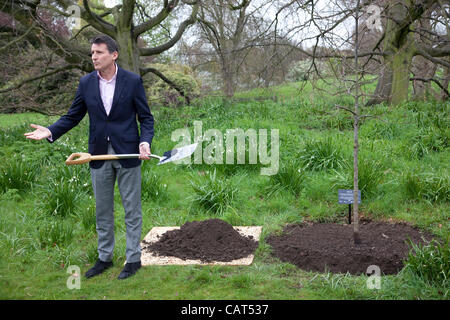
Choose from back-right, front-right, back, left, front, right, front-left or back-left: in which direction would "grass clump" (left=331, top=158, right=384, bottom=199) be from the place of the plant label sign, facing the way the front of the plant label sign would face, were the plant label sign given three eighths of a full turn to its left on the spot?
front-left

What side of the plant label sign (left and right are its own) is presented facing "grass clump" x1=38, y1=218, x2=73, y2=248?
right

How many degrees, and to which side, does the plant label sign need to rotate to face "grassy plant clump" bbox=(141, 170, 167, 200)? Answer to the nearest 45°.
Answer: approximately 90° to its right

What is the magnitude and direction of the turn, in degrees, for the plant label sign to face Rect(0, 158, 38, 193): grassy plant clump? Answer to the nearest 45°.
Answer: approximately 90° to its right

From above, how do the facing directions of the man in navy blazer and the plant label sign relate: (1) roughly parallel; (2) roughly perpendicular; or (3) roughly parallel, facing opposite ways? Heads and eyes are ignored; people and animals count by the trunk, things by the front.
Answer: roughly parallel

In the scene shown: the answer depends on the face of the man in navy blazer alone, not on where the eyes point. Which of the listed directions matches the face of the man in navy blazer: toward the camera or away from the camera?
toward the camera

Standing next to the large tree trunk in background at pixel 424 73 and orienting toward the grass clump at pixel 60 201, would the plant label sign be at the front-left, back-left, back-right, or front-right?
front-left

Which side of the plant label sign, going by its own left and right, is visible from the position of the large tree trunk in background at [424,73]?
back

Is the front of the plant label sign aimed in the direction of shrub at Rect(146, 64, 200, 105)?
no

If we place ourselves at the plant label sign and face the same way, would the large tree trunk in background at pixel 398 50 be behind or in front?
behind

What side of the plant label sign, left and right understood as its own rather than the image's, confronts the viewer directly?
front

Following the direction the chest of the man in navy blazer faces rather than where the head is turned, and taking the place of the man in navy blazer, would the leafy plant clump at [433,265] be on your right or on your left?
on your left

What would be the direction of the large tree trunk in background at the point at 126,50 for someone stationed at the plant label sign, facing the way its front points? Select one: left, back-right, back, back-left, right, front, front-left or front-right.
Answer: back-right

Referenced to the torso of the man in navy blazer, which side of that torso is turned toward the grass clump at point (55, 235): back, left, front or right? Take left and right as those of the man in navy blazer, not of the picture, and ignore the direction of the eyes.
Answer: right

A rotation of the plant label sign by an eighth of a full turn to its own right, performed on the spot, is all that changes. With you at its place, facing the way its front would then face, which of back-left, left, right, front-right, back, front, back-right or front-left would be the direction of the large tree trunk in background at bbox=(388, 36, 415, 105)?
back-right

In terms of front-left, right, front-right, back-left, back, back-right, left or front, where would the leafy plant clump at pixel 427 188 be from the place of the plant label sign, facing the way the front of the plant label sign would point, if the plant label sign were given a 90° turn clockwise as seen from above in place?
back-right

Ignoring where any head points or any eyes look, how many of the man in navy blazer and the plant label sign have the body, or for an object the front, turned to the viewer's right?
0
